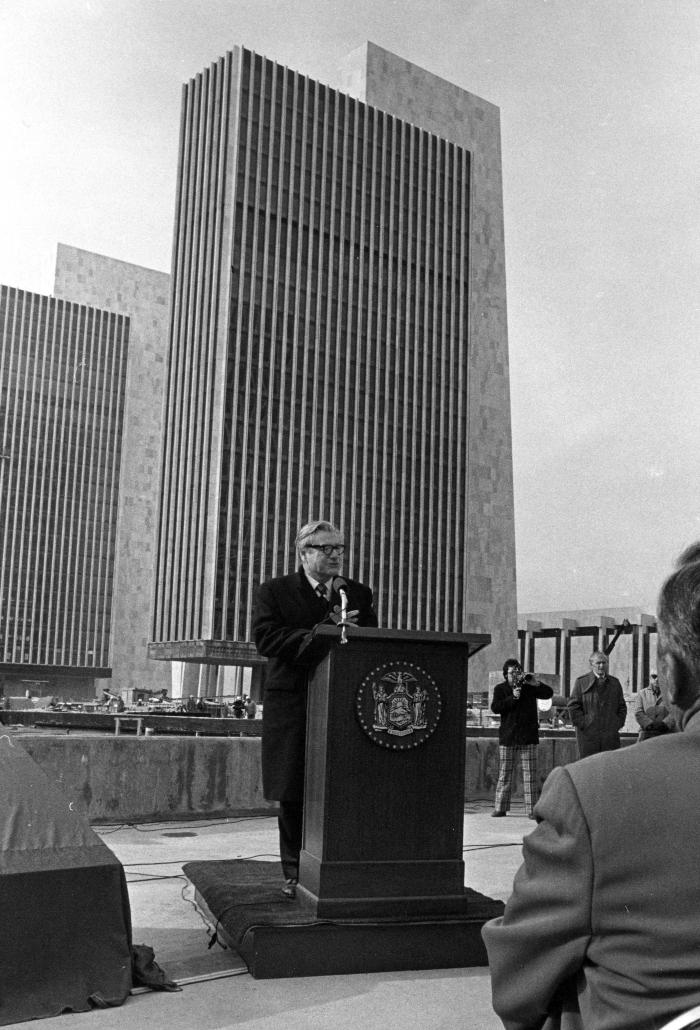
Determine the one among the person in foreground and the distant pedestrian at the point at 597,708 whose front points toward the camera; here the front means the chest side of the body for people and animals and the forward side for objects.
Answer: the distant pedestrian

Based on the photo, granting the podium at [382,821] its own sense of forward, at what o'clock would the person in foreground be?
The person in foreground is roughly at 12 o'clock from the podium.

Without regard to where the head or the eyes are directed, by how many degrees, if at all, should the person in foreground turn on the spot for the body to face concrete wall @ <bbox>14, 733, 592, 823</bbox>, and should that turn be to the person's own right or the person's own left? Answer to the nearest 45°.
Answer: approximately 45° to the person's own left

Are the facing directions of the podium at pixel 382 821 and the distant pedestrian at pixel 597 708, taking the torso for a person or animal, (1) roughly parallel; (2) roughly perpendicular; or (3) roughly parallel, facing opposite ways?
roughly parallel

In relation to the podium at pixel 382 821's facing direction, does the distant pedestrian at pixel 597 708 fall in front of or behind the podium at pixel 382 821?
behind

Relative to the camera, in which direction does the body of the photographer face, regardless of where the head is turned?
toward the camera

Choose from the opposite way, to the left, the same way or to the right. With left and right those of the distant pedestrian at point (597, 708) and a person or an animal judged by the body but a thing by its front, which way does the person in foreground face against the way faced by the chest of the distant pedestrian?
the opposite way

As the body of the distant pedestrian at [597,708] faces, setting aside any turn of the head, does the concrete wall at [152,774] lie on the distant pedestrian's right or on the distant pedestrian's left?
on the distant pedestrian's right

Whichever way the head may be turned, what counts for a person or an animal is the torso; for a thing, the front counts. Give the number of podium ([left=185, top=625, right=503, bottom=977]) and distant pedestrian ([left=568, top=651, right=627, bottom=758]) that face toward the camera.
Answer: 2

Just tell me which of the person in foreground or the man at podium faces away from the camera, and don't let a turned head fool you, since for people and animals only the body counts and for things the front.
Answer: the person in foreground

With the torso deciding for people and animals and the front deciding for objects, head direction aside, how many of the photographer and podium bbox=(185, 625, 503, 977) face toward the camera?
2

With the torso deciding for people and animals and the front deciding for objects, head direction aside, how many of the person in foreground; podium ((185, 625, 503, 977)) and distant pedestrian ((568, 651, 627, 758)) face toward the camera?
2

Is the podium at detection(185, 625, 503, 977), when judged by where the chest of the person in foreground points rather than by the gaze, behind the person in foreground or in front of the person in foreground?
in front

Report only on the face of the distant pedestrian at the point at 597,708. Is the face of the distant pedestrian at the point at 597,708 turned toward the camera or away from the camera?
toward the camera

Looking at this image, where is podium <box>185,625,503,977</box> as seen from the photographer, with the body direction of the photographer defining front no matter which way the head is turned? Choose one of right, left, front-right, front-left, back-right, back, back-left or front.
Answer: front

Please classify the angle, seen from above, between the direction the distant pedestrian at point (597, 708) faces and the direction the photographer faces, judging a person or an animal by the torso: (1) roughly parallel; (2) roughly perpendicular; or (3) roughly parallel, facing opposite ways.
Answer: roughly parallel

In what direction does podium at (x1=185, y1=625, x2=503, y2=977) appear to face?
toward the camera

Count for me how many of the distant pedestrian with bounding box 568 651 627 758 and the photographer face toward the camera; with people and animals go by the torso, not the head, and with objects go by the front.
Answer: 2

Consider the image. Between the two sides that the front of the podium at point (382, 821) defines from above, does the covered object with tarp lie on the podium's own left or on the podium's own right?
on the podium's own right
